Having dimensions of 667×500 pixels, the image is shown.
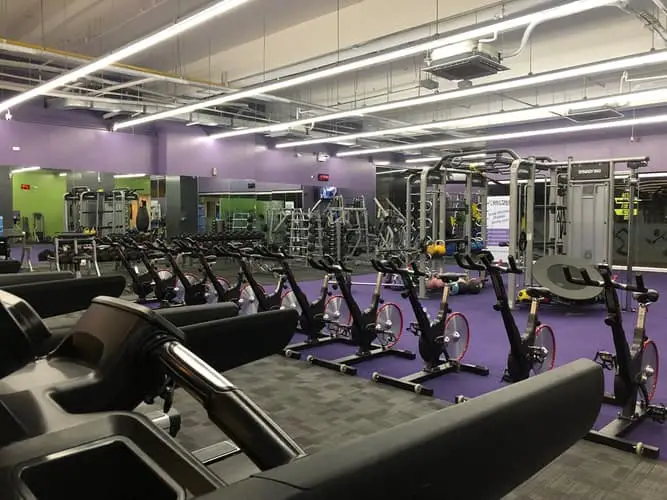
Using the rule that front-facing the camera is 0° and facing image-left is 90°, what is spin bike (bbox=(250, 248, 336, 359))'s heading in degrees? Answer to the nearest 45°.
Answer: approximately 45°

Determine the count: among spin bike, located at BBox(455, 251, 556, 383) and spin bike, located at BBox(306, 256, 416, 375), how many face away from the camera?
0

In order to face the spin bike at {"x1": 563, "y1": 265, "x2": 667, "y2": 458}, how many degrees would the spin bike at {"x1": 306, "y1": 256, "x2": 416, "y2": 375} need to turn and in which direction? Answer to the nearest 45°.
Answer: approximately 90° to its left

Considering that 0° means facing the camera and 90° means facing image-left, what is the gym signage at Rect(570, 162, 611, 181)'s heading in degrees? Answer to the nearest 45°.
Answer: approximately 0°
